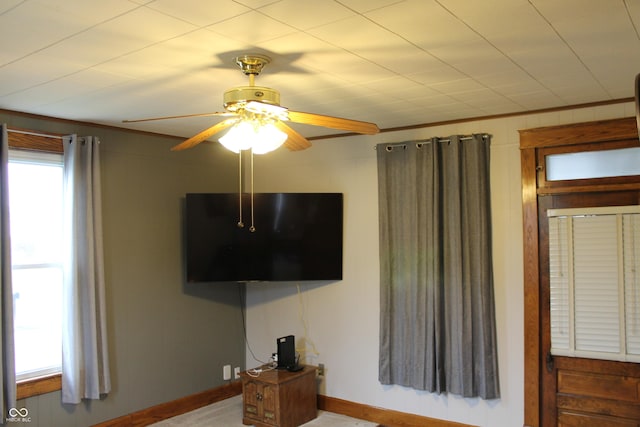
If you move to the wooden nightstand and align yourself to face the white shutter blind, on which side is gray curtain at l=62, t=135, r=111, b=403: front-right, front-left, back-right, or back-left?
back-right

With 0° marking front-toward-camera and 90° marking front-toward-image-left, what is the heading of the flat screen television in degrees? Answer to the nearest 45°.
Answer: approximately 0°

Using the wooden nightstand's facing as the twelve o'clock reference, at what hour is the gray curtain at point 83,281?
The gray curtain is roughly at 1 o'clock from the wooden nightstand.

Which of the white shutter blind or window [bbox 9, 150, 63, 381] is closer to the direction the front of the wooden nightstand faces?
the window

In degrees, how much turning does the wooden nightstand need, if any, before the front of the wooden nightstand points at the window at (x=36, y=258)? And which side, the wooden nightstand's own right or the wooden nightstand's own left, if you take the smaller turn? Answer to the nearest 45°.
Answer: approximately 45° to the wooden nightstand's own right

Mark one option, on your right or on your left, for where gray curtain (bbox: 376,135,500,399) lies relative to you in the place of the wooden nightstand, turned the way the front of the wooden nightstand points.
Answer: on your left

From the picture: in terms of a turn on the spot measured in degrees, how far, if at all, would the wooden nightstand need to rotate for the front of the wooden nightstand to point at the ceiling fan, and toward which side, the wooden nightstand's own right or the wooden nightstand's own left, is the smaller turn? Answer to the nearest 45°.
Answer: approximately 45° to the wooden nightstand's own left
